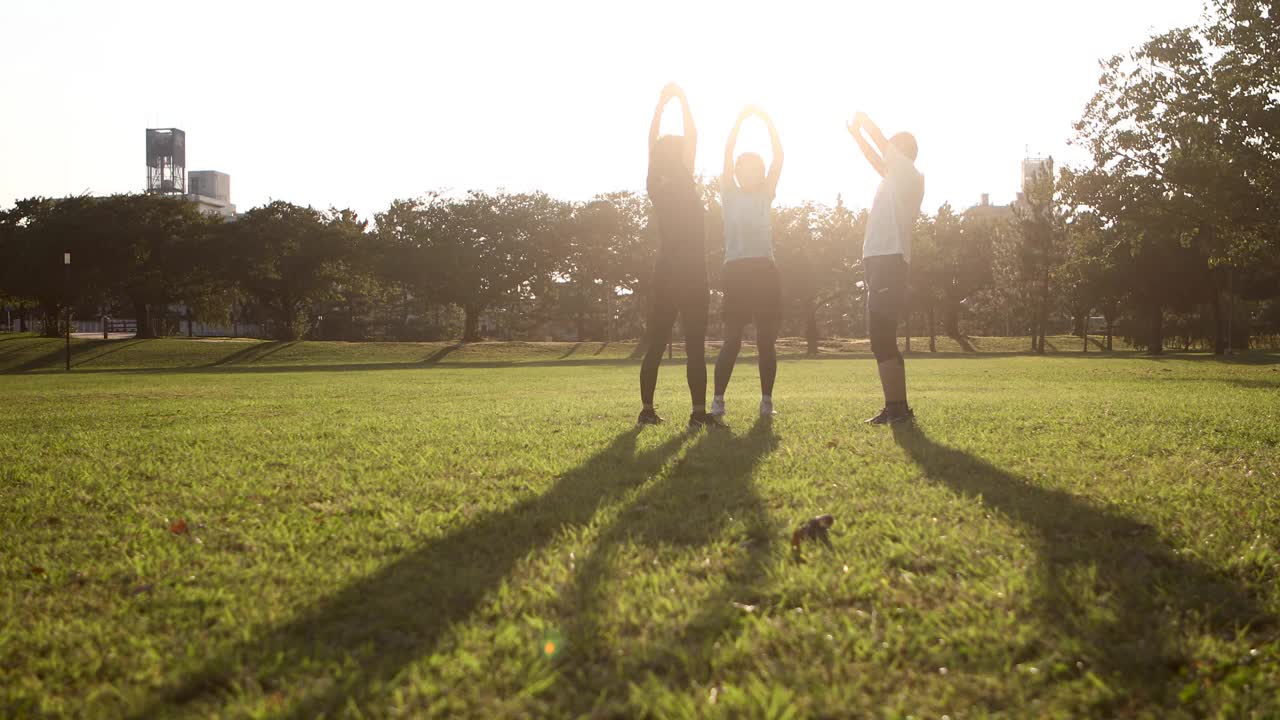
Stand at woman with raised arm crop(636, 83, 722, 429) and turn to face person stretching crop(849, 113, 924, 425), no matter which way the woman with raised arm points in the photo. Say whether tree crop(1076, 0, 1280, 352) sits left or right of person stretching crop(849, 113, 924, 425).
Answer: left
